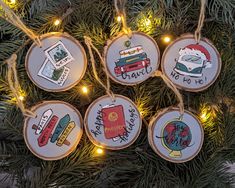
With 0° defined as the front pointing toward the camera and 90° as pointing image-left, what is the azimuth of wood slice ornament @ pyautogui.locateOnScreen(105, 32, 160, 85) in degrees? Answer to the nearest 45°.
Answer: approximately 0°

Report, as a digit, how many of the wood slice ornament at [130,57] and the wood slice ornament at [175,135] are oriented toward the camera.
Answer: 2

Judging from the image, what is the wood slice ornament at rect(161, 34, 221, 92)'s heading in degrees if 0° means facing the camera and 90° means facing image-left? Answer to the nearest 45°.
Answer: approximately 0°
